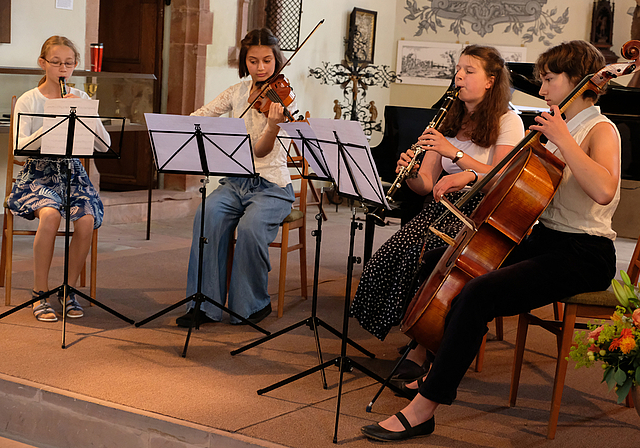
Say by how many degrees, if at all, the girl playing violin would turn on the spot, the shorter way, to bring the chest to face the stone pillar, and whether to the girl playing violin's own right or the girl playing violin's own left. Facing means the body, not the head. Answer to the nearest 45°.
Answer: approximately 135° to the girl playing violin's own right

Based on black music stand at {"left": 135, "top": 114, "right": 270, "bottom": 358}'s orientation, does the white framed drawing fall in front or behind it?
in front

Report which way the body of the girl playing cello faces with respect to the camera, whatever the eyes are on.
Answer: to the viewer's left

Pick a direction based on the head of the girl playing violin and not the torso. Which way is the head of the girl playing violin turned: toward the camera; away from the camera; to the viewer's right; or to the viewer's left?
toward the camera

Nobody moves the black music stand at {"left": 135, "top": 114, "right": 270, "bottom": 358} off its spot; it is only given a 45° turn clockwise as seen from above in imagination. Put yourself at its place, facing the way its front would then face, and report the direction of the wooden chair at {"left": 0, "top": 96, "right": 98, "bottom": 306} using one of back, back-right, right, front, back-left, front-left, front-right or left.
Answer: left

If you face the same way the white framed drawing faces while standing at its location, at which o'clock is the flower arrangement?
The flower arrangement is roughly at 12 o'clock from the white framed drawing.

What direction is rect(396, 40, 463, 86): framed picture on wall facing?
toward the camera

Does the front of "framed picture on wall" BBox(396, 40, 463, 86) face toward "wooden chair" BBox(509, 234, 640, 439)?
yes

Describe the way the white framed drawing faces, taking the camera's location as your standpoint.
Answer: facing the viewer

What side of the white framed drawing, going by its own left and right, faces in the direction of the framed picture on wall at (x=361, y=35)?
right

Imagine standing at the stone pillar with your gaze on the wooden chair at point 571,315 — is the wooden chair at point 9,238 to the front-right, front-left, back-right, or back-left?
front-right

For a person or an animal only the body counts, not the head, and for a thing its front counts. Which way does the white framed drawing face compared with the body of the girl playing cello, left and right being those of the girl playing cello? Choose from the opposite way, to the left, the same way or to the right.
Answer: to the left

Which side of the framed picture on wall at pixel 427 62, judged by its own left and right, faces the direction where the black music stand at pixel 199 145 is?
front

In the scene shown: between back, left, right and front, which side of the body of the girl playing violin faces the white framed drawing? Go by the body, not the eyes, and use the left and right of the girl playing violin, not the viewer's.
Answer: back

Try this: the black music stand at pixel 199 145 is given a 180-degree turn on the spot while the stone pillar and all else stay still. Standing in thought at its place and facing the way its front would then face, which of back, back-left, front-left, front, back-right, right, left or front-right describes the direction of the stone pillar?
back

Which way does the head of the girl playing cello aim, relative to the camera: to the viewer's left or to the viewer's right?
to the viewer's left

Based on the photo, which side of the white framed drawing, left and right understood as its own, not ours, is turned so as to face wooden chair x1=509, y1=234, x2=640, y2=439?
front
